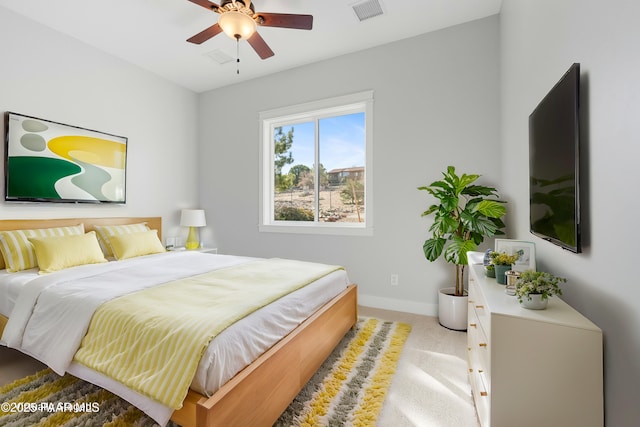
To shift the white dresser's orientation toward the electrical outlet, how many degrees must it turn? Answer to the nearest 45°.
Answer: approximately 45° to its right

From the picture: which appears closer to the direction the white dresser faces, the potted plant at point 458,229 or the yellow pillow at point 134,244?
the yellow pillow

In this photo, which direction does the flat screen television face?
to the viewer's left

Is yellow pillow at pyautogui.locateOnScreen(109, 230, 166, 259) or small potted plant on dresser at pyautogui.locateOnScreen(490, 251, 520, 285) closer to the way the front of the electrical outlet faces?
the small potted plant on dresser

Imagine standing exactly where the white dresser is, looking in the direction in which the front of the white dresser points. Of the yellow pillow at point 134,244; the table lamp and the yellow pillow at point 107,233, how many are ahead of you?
3

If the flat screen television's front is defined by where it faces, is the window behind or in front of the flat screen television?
in front

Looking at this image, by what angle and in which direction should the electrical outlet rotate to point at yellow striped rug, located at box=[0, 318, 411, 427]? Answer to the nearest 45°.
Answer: approximately 45° to its right

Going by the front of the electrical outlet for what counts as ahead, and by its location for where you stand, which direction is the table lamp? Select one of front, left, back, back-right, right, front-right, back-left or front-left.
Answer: right

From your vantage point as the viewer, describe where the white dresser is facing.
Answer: facing to the left of the viewer

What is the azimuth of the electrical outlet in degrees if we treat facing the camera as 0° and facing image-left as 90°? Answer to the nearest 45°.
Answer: approximately 0°
